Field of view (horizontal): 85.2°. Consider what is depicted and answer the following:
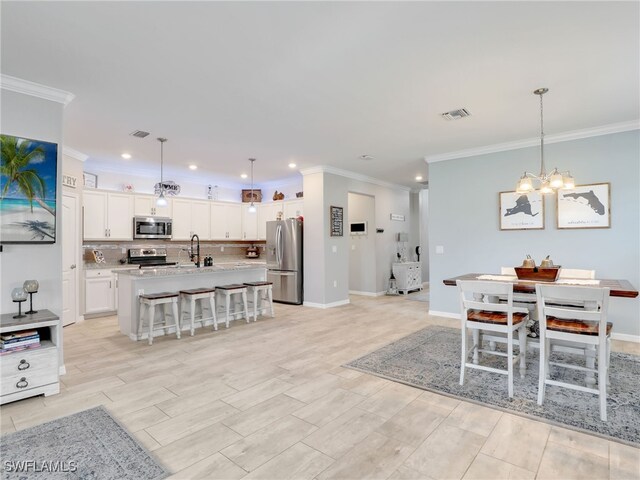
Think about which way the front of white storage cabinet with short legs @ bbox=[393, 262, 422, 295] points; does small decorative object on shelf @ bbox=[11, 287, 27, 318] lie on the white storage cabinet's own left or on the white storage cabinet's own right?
on the white storage cabinet's own right

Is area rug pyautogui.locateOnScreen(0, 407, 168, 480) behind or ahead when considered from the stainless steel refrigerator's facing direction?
ahead

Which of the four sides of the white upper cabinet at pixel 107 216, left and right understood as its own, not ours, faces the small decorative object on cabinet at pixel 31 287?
front

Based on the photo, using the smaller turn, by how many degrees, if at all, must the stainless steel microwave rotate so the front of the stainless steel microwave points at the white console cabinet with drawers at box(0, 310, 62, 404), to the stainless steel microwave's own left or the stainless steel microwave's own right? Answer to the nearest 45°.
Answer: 0° — it already faces it

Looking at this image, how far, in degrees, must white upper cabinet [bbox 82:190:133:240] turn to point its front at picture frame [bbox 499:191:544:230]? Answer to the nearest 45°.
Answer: approximately 45° to its left

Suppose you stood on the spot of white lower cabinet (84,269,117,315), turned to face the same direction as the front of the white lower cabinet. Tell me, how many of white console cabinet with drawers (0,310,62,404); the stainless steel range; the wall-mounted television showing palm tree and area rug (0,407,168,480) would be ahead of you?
3

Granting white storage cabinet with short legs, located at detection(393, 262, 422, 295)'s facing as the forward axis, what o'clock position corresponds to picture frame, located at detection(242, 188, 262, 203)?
The picture frame is roughly at 4 o'clock from the white storage cabinet with short legs.

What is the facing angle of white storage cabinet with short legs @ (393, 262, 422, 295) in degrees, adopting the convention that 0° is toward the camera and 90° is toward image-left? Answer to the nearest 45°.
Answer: approximately 315°

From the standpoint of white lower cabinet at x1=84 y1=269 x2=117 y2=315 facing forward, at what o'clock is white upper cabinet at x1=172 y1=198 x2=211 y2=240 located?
The white upper cabinet is roughly at 8 o'clock from the white lower cabinet.
